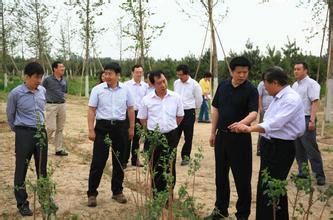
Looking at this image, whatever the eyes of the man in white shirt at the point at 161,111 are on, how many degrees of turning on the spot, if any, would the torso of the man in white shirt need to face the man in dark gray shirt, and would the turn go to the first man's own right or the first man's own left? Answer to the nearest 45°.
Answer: approximately 135° to the first man's own right

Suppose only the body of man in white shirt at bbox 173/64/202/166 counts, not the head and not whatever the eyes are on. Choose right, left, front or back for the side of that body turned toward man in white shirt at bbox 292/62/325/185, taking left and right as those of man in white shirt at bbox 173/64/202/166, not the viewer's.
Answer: left

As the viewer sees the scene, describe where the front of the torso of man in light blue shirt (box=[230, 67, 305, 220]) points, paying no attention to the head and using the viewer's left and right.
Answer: facing to the left of the viewer

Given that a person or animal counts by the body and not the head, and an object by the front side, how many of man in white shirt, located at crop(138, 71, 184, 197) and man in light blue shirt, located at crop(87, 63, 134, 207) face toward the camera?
2

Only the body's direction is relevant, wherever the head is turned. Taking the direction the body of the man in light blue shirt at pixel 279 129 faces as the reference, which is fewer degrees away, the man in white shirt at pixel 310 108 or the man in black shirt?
the man in black shirt

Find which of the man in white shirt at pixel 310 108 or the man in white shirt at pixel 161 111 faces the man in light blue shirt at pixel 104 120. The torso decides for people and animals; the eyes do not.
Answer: the man in white shirt at pixel 310 108

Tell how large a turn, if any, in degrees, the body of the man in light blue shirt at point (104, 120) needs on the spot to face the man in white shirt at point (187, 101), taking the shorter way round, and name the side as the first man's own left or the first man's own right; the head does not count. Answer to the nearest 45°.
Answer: approximately 135° to the first man's own left

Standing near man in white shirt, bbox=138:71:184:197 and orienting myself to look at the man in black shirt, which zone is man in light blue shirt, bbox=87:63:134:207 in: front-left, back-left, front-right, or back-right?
back-right

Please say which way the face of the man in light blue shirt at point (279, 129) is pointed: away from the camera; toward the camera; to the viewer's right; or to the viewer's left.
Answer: to the viewer's left

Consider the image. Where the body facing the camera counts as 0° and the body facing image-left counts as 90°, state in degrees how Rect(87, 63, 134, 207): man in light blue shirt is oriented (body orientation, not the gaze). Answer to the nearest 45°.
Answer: approximately 0°

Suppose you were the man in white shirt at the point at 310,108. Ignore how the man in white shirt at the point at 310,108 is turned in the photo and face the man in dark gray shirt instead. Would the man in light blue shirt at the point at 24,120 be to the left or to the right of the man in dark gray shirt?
left

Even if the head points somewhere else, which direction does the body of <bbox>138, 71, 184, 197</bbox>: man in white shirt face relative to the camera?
toward the camera

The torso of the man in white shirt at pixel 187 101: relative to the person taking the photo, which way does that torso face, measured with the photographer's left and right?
facing the viewer and to the left of the viewer

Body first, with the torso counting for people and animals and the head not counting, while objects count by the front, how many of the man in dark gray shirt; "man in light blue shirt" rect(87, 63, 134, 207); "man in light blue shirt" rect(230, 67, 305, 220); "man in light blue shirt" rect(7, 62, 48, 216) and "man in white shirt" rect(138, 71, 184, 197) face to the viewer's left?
1

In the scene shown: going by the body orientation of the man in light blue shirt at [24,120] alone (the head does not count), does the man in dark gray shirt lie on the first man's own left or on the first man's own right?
on the first man's own left

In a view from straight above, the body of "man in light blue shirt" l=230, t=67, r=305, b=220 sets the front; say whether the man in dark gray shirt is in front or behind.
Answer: in front

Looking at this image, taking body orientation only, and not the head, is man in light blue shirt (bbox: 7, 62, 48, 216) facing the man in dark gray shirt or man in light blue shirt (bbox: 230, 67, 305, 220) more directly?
the man in light blue shirt
